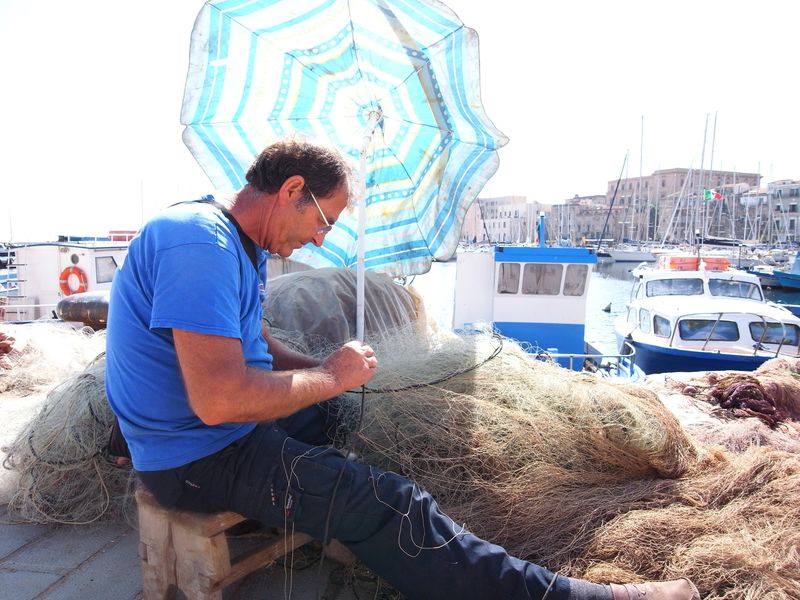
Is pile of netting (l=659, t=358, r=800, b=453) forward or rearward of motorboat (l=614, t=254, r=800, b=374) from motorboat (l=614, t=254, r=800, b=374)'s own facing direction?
forward

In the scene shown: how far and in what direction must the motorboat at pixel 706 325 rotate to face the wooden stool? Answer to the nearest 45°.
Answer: approximately 45° to its right

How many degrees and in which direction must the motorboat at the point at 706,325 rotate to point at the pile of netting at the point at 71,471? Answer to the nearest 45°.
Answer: approximately 45° to its right

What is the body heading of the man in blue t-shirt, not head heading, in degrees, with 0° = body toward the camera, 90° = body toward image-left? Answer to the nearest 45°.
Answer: approximately 270°

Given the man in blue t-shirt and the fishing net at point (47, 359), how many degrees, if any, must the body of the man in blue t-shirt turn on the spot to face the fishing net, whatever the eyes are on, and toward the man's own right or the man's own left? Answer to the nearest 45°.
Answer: approximately 135° to the man's own left

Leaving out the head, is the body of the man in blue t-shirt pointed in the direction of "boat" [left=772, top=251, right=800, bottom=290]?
no

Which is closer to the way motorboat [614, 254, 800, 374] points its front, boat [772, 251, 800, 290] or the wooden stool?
the wooden stool

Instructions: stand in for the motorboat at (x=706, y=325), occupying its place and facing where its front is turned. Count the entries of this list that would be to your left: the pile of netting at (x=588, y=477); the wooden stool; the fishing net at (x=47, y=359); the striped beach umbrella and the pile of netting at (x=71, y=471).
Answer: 0

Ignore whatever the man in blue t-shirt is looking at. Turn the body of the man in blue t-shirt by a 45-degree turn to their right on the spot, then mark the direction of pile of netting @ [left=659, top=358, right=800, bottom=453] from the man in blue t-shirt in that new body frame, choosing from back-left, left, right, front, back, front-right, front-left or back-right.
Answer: left

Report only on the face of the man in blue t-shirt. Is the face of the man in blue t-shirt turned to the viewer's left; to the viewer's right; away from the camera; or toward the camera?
to the viewer's right
